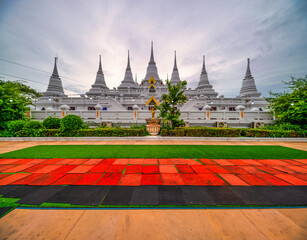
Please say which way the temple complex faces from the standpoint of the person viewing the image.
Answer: facing the viewer

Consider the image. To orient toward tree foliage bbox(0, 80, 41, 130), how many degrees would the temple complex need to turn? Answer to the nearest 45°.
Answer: approximately 45° to its right

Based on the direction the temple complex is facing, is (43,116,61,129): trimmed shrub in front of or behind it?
in front

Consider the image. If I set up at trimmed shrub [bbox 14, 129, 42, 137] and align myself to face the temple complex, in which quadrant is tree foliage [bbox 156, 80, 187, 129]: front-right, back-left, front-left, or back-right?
front-right

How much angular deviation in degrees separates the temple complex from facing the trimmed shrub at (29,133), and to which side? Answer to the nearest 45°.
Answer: approximately 45° to its right

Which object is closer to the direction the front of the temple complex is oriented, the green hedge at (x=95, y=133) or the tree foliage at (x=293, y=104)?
the green hedge

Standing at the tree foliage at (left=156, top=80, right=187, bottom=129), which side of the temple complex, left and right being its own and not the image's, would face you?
front

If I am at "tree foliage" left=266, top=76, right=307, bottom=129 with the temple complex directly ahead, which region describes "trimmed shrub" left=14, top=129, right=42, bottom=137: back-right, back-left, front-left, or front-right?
front-left

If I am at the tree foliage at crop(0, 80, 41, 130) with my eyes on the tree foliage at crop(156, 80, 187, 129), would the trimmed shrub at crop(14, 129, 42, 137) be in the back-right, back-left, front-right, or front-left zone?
front-right

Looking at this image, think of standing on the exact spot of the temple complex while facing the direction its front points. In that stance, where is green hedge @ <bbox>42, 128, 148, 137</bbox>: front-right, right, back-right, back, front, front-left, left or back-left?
front

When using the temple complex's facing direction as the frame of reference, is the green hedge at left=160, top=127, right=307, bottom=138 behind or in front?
in front
